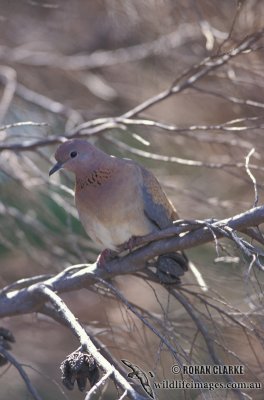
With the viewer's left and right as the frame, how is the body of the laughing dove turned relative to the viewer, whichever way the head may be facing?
facing the viewer and to the left of the viewer
